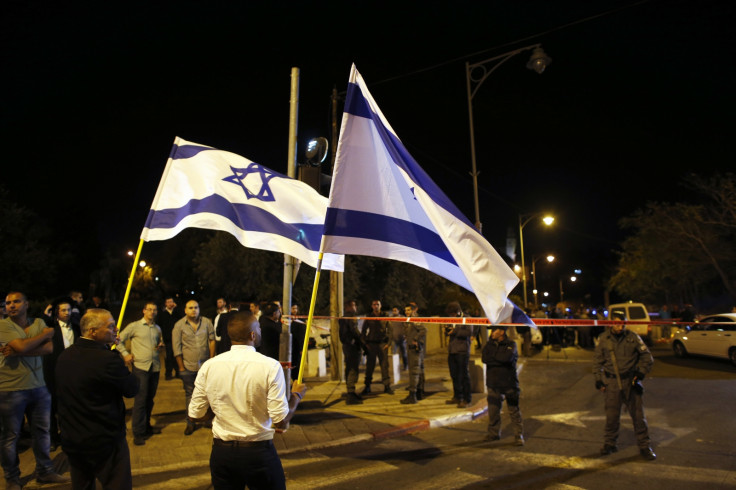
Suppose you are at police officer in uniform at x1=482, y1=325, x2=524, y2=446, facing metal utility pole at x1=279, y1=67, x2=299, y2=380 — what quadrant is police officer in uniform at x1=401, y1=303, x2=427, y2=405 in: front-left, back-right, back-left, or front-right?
front-right

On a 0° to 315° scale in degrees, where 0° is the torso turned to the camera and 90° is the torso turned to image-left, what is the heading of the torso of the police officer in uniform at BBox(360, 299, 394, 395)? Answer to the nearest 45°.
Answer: approximately 0°

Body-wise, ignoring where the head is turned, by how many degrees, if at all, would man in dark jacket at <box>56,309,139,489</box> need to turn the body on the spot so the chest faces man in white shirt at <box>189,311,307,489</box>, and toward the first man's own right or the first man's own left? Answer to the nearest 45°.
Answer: approximately 90° to the first man's own right

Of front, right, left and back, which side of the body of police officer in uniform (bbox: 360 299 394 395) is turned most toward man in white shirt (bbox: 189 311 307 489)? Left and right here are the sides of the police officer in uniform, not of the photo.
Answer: front

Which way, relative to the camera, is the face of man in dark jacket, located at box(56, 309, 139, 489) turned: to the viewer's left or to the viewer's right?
to the viewer's right

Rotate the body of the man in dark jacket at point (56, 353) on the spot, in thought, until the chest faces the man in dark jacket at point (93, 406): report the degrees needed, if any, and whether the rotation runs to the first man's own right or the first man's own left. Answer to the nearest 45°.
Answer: approximately 45° to the first man's own right

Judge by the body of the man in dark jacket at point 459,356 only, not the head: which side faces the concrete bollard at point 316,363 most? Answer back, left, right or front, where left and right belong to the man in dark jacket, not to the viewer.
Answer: right

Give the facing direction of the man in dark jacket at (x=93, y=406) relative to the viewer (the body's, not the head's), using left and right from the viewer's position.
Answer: facing away from the viewer and to the right of the viewer

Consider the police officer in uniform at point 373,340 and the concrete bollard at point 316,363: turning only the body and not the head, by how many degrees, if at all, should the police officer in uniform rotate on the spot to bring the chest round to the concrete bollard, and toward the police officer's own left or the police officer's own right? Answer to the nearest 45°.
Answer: approximately 135° to the police officer's own right

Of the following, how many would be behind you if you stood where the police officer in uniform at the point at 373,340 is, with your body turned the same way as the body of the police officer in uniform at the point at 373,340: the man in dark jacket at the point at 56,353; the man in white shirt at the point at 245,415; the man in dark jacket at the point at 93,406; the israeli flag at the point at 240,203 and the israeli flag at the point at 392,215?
0

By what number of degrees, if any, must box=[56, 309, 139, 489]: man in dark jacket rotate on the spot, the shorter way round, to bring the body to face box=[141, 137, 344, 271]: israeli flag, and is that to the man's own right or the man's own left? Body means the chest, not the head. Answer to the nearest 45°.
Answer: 0° — they already face it

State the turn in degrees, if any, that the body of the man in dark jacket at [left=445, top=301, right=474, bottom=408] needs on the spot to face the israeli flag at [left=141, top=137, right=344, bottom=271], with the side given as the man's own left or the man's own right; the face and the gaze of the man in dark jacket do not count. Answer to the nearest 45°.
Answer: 0° — they already face it

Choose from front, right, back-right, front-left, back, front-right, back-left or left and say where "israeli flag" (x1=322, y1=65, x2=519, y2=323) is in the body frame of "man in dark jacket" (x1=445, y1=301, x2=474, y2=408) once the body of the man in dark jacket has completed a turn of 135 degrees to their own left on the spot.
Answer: right

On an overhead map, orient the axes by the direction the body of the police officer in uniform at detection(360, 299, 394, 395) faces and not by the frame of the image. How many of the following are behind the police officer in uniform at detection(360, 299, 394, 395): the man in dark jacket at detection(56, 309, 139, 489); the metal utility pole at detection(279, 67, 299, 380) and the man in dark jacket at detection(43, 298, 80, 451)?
0

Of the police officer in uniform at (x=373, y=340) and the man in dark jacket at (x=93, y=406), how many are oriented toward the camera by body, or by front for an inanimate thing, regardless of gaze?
1

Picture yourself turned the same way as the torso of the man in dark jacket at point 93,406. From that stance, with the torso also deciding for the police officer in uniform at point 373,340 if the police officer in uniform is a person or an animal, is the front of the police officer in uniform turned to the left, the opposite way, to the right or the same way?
the opposite way

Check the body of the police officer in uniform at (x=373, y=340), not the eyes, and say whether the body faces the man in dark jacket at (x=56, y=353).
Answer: no

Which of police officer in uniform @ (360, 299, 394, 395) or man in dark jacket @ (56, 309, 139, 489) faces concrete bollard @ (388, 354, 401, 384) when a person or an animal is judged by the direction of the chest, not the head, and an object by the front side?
the man in dark jacket

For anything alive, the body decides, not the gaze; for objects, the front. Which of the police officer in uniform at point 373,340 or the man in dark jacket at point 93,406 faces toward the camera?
the police officer in uniform

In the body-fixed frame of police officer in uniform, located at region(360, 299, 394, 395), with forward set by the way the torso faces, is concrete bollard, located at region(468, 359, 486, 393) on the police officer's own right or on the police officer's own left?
on the police officer's own left
